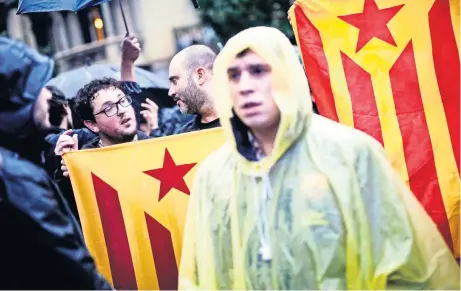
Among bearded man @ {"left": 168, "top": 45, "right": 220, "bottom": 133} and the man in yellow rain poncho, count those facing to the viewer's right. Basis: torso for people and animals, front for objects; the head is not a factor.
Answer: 0

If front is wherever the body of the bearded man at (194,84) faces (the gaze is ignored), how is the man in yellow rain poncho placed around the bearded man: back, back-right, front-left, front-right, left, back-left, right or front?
left

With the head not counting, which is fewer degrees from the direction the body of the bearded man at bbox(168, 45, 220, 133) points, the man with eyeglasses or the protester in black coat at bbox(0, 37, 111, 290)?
the man with eyeglasses

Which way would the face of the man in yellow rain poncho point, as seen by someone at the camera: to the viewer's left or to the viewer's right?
to the viewer's left

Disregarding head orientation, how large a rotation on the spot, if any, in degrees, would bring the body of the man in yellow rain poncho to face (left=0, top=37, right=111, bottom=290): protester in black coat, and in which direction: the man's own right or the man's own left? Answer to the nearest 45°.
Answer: approximately 45° to the man's own right

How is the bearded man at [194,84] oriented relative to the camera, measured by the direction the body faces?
to the viewer's left

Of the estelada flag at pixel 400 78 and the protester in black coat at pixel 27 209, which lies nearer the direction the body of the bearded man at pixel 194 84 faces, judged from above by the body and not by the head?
the protester in black coat

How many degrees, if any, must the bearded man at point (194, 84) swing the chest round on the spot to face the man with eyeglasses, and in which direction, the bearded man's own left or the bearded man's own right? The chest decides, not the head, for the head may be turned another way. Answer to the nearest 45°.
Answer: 0° — they already face them

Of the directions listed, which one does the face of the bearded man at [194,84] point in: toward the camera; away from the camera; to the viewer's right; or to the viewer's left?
to the viewer's left

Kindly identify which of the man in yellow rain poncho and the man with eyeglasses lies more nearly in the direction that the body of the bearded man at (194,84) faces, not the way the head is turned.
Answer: the man with eyeglasses

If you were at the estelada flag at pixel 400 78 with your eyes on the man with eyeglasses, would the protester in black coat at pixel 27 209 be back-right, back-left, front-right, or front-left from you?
front-left

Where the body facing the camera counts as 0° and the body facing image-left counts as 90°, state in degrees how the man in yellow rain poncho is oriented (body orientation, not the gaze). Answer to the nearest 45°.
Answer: approximately 45°

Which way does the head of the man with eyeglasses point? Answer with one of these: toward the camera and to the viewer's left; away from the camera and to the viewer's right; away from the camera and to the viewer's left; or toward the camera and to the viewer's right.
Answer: toward the camera and to the viewer's right

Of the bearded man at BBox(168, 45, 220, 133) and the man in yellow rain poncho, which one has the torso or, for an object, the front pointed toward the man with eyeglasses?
the bearded man

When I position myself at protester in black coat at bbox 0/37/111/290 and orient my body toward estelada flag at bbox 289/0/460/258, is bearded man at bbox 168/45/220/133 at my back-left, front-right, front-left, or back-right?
front-left
